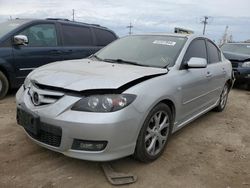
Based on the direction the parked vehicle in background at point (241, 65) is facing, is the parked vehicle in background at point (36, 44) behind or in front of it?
in front

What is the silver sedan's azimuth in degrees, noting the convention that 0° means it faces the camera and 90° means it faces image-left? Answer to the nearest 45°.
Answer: approximately 45°

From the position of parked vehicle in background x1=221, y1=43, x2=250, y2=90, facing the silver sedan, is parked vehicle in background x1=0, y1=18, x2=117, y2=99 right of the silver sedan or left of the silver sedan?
right

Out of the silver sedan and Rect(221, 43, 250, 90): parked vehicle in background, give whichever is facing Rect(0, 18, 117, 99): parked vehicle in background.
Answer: Rect(221, 43, 250, 90): parked vehicle in background

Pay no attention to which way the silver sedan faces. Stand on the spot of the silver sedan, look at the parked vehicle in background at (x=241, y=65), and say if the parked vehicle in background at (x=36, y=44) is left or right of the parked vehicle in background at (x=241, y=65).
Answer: left

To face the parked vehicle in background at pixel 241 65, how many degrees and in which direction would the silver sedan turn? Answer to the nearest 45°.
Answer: approximately 180°
